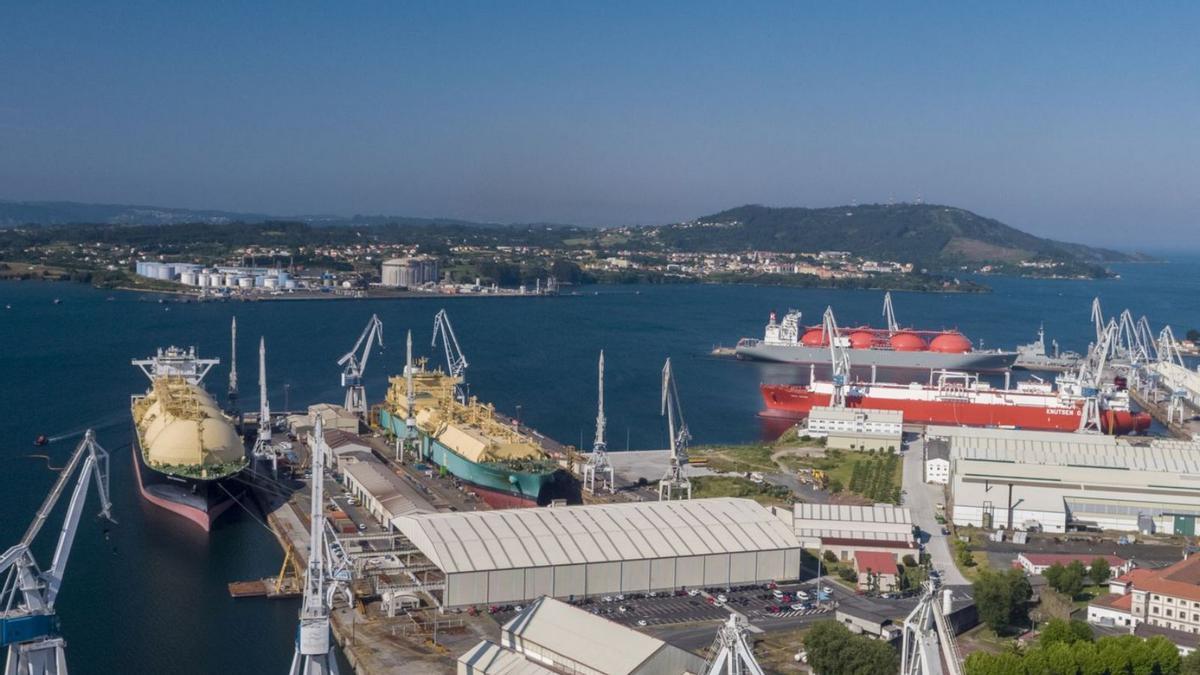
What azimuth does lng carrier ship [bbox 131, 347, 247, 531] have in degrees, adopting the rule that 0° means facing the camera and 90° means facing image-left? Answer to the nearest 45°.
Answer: approximately 0°

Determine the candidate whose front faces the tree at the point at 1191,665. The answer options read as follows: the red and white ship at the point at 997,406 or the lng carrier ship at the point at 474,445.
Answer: the lng carrier ship

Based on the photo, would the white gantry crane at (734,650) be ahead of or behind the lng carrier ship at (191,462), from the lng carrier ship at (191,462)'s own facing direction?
ahead

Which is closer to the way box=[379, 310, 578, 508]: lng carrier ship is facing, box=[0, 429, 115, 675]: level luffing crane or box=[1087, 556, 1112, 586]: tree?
the tree

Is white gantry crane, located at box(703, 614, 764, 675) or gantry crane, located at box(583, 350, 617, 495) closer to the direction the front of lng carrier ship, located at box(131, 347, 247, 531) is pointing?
the white gantry crane

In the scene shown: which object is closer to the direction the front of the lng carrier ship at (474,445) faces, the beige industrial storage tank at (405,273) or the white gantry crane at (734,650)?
the white gantry crane

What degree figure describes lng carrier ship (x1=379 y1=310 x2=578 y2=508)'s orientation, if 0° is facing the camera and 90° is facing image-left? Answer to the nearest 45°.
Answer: approximately 315°

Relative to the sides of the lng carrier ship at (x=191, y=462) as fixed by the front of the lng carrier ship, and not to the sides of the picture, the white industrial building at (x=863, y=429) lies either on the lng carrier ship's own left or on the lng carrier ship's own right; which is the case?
on the lng carrier ship's own left

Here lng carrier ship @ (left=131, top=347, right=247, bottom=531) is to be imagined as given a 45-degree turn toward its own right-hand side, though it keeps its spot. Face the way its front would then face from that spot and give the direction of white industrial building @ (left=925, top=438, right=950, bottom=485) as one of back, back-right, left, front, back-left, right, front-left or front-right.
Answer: back-left
